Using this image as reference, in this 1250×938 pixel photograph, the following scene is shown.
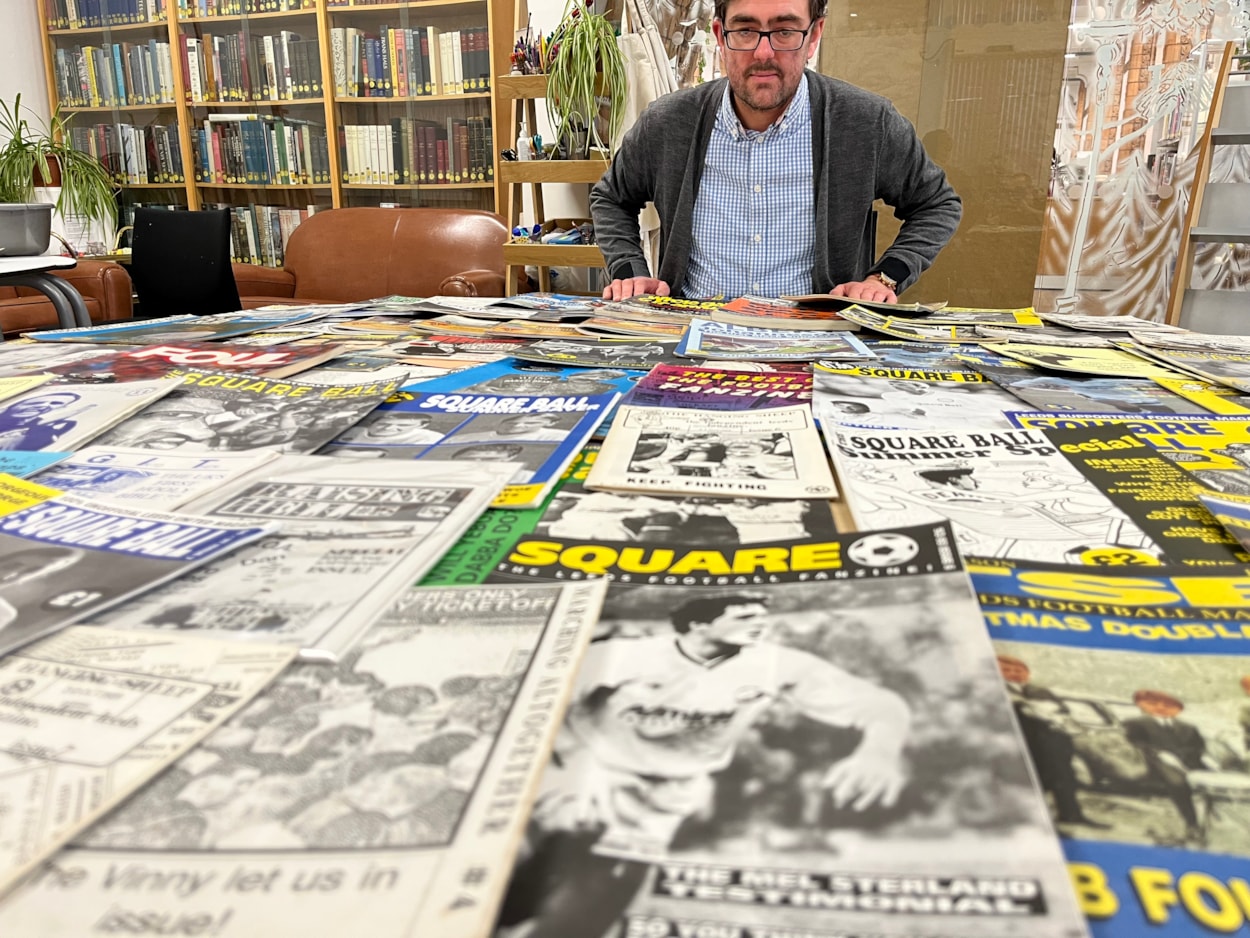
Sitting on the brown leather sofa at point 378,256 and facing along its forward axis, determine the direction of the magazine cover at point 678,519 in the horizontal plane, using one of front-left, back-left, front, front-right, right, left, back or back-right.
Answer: front-left

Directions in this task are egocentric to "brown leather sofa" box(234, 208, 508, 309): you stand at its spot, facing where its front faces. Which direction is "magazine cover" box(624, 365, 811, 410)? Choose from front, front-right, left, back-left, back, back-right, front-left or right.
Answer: front-left

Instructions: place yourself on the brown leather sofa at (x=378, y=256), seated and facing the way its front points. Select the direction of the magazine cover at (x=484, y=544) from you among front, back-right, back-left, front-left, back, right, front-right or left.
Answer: front-left
